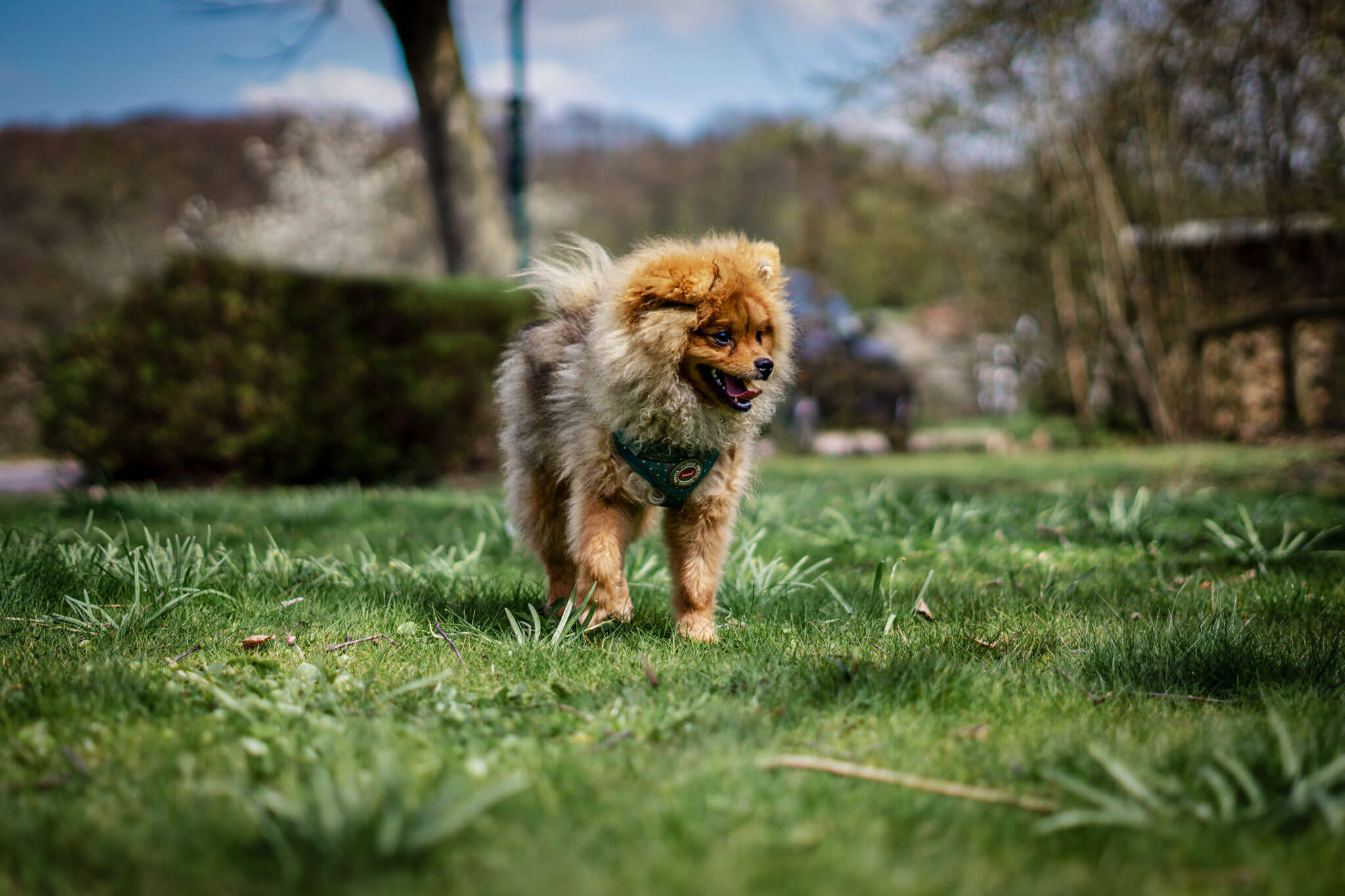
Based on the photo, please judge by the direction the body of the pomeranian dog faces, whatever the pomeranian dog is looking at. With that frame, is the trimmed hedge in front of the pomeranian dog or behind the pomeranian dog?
behind

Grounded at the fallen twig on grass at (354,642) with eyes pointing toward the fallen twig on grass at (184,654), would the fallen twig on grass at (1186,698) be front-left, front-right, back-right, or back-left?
back-left

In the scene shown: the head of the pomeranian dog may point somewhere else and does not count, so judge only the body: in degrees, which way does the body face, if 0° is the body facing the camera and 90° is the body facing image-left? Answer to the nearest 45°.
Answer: approximately 315°

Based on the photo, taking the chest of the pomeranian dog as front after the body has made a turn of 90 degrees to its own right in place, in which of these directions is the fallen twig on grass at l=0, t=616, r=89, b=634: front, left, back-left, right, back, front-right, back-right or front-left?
front-right

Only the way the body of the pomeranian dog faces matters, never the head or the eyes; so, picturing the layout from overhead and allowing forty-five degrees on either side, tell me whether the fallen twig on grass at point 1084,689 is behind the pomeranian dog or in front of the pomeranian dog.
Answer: in front

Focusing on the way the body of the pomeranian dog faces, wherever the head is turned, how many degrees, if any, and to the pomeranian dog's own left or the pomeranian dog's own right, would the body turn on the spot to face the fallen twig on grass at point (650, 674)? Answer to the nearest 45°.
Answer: approximately 45° to the pomeranian dog's own right

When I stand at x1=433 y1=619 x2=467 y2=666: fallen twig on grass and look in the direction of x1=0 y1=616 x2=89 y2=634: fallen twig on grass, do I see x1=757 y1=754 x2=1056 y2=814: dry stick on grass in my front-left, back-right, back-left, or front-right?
back-left

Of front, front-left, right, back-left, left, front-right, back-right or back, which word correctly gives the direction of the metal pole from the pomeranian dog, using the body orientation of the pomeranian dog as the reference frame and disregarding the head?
back-left

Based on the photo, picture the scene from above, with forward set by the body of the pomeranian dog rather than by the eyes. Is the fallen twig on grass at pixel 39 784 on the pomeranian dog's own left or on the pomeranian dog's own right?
on the pomeranian dog's own right

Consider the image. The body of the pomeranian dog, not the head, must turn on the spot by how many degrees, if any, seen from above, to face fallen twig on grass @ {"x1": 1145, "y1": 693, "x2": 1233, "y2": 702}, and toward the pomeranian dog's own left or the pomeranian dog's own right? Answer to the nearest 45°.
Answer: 0° — it already faces it

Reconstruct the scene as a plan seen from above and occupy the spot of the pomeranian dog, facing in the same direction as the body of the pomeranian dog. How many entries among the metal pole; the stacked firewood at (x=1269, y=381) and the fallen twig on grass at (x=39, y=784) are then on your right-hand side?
1
